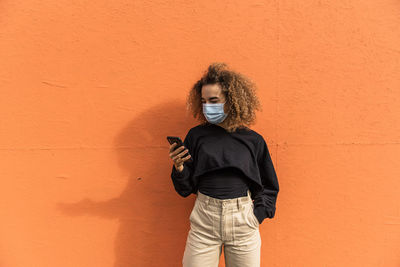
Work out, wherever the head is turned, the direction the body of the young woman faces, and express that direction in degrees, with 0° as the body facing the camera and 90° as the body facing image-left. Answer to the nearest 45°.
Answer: approximately 0°
